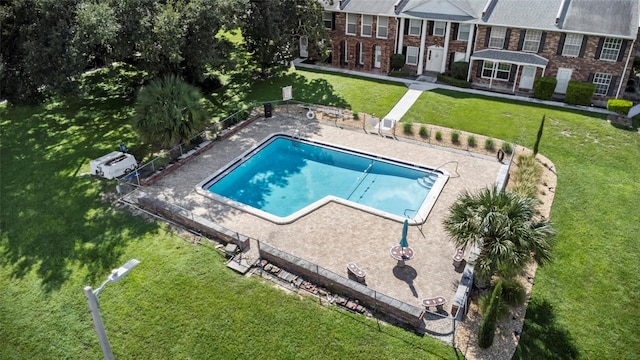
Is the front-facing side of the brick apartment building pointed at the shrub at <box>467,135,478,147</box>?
yes

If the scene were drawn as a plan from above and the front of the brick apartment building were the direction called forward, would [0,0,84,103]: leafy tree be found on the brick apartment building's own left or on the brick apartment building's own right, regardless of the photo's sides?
on the brick apartment building's own right

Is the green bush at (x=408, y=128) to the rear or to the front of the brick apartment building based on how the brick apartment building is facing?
to the front

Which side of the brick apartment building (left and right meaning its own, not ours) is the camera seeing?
front

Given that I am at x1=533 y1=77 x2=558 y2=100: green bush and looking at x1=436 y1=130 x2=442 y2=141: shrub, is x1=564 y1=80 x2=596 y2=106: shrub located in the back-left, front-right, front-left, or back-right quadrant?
back-left

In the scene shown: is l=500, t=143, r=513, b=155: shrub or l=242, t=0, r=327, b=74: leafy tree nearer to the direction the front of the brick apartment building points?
the shrub

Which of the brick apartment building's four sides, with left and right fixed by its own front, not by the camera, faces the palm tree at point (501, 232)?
front

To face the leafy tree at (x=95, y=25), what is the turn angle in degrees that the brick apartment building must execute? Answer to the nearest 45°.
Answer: approximately 45° to its right

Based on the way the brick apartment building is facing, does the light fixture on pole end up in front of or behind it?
in front

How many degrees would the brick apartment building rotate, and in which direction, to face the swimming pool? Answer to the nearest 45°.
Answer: approximately 45° to its right

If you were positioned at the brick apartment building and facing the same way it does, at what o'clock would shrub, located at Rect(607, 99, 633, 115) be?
The shrub is roughly at 10 o'clock from the brick apartment building.

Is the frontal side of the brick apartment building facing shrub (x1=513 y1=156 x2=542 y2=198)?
yes
